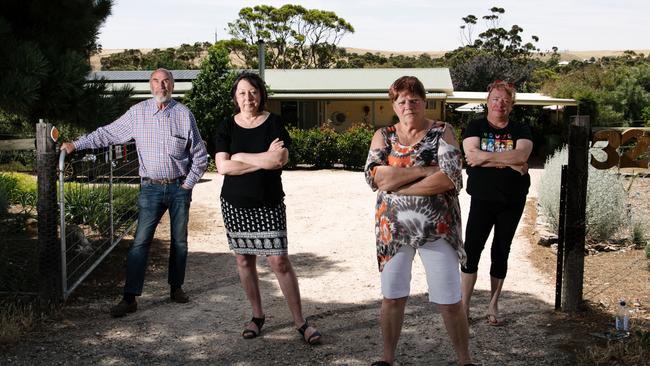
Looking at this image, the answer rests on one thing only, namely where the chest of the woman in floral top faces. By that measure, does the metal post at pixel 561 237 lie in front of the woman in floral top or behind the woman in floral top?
behind

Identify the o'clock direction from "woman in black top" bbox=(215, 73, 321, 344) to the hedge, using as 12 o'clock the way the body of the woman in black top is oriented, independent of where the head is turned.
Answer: The hedge is roughly at 6 o'clock from the woman in black top.

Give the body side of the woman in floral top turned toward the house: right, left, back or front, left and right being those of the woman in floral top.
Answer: back

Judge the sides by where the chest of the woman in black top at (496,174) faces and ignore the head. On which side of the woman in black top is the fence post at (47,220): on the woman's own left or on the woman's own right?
on the woman's own right

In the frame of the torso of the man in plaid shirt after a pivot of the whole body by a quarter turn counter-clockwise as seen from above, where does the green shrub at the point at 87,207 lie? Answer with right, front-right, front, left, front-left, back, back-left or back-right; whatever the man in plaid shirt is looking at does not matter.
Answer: left
